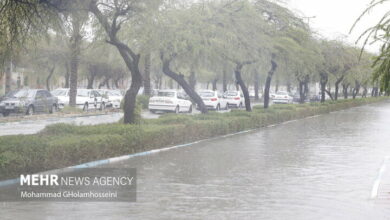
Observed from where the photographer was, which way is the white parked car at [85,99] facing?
facing the viewer and to the left of the viewer

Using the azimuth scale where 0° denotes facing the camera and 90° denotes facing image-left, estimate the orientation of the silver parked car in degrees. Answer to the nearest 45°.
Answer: approximately 45°

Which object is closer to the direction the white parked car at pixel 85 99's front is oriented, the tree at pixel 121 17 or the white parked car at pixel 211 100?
the tree

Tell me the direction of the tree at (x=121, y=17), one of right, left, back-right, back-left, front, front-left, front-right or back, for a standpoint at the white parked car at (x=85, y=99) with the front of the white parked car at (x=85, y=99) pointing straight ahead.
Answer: front-left

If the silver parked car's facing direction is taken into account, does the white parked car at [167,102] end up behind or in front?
behind

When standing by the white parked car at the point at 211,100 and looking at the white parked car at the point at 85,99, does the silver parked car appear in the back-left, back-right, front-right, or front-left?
front-left

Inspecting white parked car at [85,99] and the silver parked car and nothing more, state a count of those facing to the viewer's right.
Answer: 0

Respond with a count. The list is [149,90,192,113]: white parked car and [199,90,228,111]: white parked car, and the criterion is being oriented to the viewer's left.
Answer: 0
